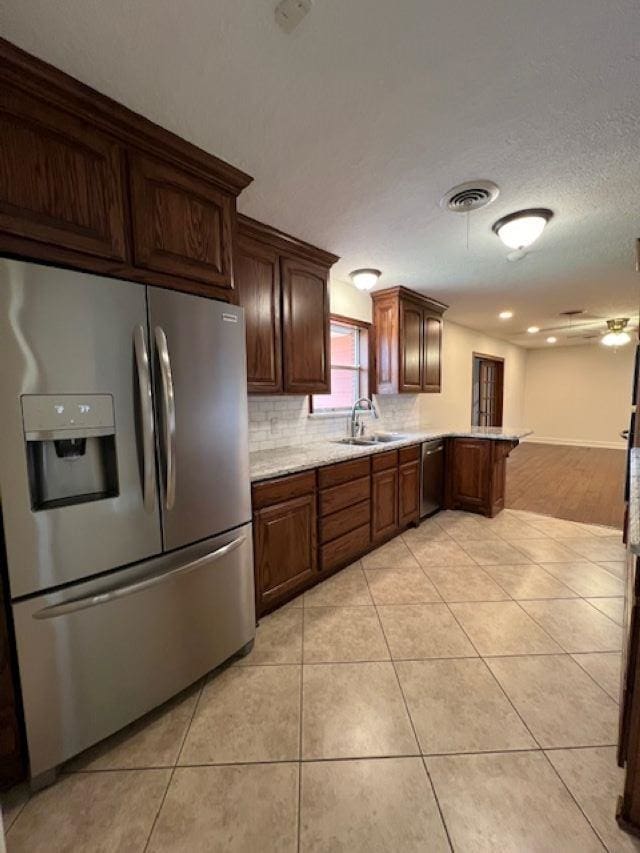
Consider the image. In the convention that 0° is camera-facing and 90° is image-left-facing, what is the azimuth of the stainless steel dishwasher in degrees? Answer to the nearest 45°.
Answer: approximately 315°

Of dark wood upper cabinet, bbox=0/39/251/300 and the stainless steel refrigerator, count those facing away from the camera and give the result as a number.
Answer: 0

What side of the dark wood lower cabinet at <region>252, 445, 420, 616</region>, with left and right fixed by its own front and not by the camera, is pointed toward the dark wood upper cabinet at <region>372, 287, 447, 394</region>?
left

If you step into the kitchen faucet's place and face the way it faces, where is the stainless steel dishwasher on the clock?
The stainless steel dishwasher is roughly at 10 o'clock from the kitchen faucet.

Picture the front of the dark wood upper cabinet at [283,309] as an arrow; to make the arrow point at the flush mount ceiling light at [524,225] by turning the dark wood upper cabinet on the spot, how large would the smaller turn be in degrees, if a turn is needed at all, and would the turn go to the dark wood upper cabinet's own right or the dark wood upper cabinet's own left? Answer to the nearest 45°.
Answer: approximately 45° to the dark wood upper cabinet's own left

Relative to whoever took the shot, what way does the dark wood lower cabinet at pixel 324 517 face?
facing the viewer and to the right of the viewer

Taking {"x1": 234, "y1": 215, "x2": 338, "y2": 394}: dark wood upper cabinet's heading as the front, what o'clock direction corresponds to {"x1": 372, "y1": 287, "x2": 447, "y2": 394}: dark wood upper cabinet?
{"x1": 372, "y1": 287, "x2": 447, "y2": 394}: dark wood upper cabinet is roughly at 9 o'clock from {"x1": 234, "y1": 215, "x2": 338, "y2": 394}: dark wood upper cabinet.

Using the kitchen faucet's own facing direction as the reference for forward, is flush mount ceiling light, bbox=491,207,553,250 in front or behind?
in front

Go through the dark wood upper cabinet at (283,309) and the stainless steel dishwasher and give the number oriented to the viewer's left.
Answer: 0

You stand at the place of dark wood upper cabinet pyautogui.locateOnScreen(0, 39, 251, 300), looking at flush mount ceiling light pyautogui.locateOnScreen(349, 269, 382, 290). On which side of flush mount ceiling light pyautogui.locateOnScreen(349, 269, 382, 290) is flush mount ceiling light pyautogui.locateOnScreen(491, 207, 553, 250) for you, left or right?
right
